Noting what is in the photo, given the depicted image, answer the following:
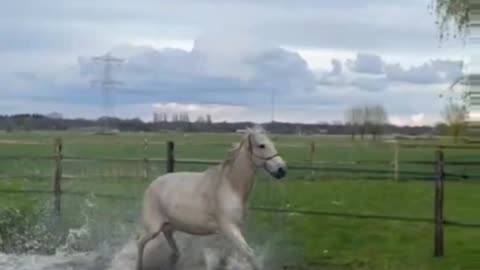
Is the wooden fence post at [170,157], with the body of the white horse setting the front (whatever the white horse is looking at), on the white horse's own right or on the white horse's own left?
on the white horse's own left

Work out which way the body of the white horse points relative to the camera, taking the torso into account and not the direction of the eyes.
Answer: to the viewer's right

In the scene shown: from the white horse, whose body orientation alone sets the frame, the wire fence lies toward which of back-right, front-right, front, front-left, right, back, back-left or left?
left

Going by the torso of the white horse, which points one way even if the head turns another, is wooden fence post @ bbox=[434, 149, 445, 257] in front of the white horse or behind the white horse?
in front

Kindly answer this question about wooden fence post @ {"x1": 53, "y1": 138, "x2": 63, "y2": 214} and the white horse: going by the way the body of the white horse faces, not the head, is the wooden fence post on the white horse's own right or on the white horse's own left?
on the white horse's own left
